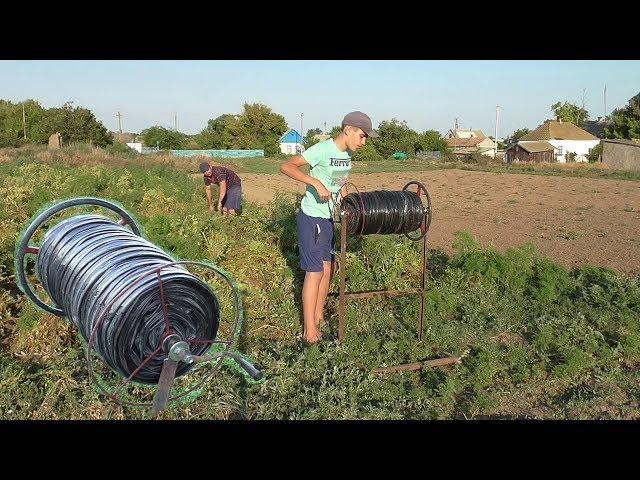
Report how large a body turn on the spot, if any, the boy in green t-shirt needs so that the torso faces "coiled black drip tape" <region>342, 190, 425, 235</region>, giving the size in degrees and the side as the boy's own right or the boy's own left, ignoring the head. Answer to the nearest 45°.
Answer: approximately 45° to the boy's own left

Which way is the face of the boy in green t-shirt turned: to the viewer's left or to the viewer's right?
to the viewer's right

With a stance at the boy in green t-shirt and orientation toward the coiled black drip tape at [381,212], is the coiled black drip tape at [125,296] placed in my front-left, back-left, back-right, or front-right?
back-right

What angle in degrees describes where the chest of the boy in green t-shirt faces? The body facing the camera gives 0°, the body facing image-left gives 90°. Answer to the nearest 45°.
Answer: approximately 315°
